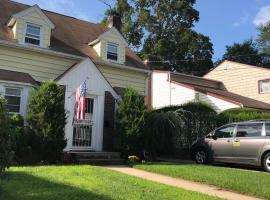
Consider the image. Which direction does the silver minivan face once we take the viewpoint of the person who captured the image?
facing away from the viewer and to the left of the viewer

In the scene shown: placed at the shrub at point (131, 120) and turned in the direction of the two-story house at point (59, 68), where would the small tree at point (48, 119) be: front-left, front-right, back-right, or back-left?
front-left

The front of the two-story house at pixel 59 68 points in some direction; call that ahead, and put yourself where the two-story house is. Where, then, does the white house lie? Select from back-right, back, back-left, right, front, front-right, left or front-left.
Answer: left

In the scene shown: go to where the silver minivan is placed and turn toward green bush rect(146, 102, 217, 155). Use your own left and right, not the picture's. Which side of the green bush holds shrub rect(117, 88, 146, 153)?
left

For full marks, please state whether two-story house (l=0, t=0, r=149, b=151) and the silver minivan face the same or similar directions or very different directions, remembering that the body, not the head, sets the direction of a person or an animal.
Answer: very different directions

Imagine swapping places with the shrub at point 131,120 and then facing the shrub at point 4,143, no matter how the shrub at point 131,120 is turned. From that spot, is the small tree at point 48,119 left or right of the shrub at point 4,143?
right

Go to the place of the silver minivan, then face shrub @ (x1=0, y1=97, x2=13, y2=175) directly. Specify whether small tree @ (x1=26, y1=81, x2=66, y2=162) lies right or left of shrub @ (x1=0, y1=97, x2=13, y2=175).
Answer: right

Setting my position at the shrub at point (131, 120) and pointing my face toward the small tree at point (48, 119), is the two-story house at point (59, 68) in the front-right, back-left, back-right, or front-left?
front-right

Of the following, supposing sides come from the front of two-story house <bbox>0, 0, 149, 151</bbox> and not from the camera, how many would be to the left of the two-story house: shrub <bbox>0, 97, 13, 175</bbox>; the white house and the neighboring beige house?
2

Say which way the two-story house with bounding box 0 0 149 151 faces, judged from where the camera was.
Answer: facing the viewer and to the right of the viewer

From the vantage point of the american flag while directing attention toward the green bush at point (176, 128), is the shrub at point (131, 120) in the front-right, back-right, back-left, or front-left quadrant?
front-right
